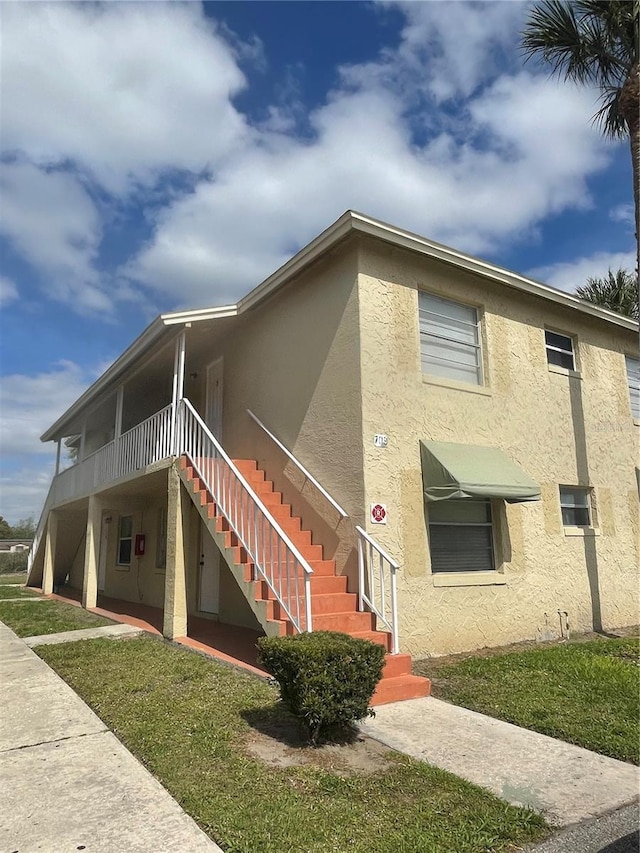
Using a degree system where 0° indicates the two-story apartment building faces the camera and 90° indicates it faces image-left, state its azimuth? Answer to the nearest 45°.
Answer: approximately 45°

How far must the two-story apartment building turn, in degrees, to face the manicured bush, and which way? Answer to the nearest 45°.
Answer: approximately 45° to its left
